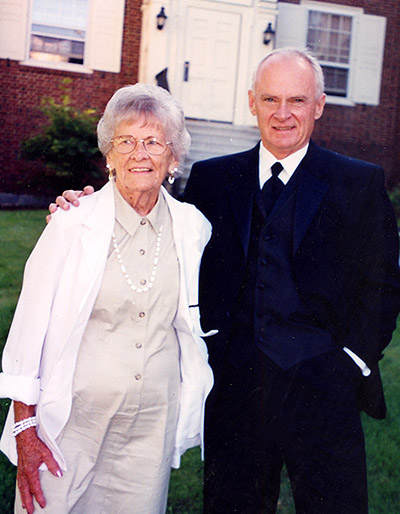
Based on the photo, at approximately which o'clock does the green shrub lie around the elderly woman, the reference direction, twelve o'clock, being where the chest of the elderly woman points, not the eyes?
The green shrub is roughly at 6 o'clock from the elderly woman.

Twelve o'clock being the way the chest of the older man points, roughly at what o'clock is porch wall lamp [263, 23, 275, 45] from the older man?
The porch wall lamp is roughly at 6 o'clock from the older man.

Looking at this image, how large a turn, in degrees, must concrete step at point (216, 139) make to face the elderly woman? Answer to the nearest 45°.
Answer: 0° — it already faces them

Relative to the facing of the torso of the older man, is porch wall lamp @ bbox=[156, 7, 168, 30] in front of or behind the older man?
behind
